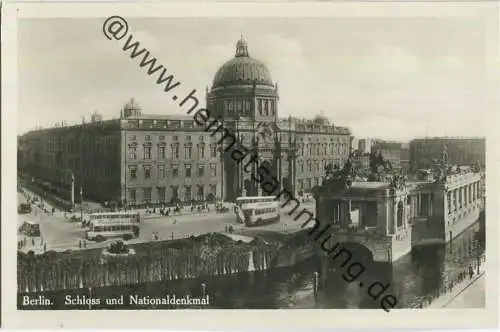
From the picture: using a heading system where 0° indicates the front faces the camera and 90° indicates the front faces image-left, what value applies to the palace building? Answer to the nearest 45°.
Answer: approximately 315°
